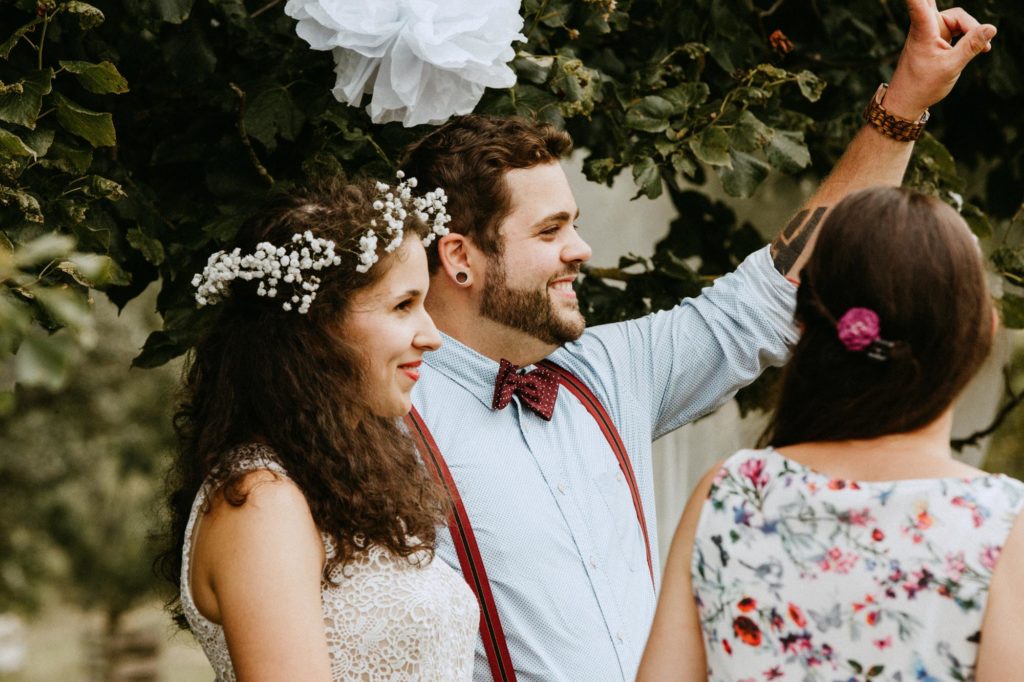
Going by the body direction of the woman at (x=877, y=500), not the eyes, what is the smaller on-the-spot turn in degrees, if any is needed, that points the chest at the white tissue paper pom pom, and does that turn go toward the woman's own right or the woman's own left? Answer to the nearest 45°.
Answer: approximately 45° to the woman's own left

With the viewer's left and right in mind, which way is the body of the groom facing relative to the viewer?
facing the viewer and to the right of the viewer

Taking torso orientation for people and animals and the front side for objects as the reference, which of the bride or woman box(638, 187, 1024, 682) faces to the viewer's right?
the bride

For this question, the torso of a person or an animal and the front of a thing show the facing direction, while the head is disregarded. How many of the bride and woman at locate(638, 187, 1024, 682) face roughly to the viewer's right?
1

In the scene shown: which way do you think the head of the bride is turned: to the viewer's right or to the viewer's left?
to the viewer's right

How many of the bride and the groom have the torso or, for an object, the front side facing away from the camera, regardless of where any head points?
0

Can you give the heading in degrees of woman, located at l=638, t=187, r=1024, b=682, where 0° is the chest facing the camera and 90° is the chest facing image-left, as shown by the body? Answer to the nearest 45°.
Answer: approximately 180°

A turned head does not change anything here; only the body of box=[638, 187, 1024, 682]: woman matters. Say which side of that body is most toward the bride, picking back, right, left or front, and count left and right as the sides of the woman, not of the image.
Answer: left

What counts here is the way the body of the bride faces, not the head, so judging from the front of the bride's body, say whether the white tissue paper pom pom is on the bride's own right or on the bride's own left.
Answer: on the bride's own left

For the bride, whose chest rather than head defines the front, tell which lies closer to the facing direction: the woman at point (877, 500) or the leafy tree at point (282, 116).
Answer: the woman

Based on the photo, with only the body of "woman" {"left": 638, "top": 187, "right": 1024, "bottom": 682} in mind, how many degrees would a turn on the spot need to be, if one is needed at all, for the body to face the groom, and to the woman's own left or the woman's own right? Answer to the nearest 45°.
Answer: approximately 45° to the woman's own left

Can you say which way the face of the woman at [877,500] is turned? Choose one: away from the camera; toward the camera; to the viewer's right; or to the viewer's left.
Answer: away from the camera

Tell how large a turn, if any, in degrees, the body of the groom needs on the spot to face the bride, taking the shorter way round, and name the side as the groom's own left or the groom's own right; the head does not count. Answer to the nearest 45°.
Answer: approximately 90° to the groom's own right

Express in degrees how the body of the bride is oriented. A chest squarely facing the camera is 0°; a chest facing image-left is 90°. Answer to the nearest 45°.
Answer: approximately 270°
